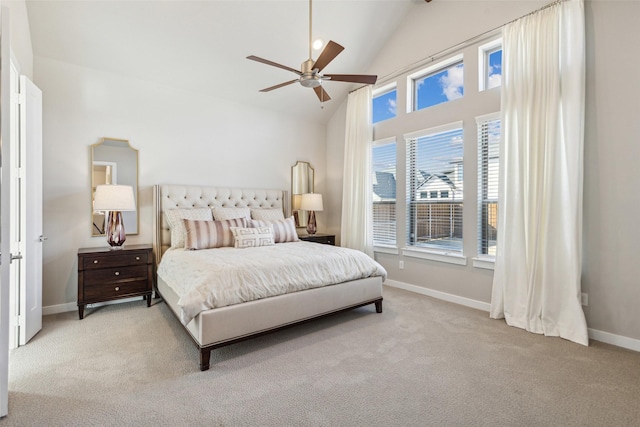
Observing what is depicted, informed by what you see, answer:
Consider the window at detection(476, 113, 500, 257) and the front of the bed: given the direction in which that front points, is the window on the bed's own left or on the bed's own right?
on the bed's own left

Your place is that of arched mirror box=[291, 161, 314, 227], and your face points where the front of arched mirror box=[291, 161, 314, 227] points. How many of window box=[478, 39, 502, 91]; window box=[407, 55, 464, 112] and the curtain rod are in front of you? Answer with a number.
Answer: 3

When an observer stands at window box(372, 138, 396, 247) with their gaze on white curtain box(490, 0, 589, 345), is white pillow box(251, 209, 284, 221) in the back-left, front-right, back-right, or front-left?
back-right

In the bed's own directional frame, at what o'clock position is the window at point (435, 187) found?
The window is roughly at 10 o'clock from the bed.

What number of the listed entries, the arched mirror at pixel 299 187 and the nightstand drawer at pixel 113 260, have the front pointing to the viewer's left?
0

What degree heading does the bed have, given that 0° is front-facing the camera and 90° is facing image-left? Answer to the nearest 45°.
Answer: approximately 315°

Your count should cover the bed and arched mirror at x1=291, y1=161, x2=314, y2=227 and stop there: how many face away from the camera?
0

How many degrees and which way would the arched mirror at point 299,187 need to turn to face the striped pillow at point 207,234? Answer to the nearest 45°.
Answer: approximately 90° to its right

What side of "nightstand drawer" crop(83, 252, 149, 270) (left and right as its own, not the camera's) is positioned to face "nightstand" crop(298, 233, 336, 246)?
left

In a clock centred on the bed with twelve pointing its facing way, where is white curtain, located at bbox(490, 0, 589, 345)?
The white curtain is roughly at 11 o'clock from the bed.
